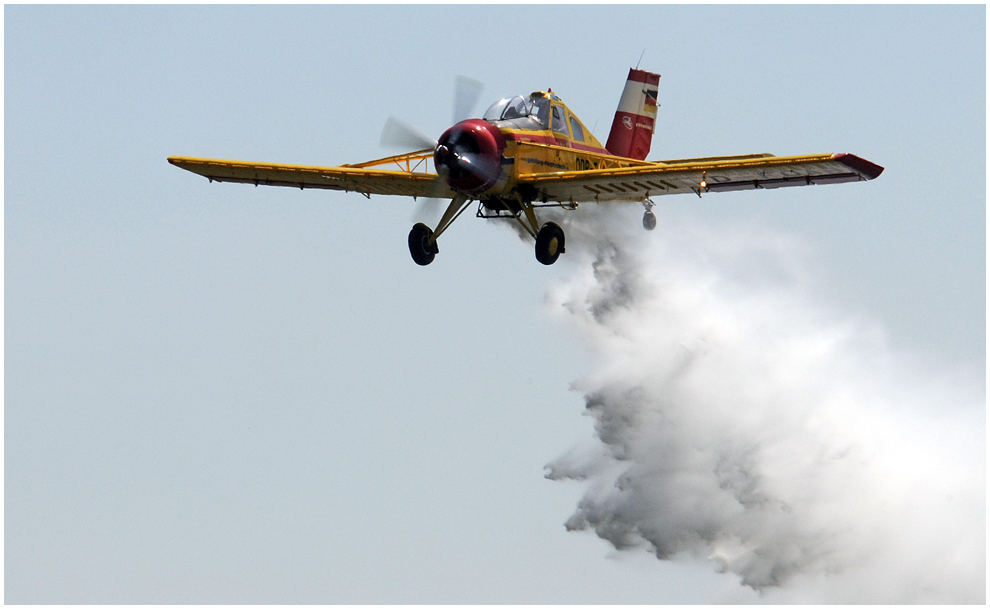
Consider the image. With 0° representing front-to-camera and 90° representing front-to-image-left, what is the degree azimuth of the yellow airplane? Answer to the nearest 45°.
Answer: approximately 45°
